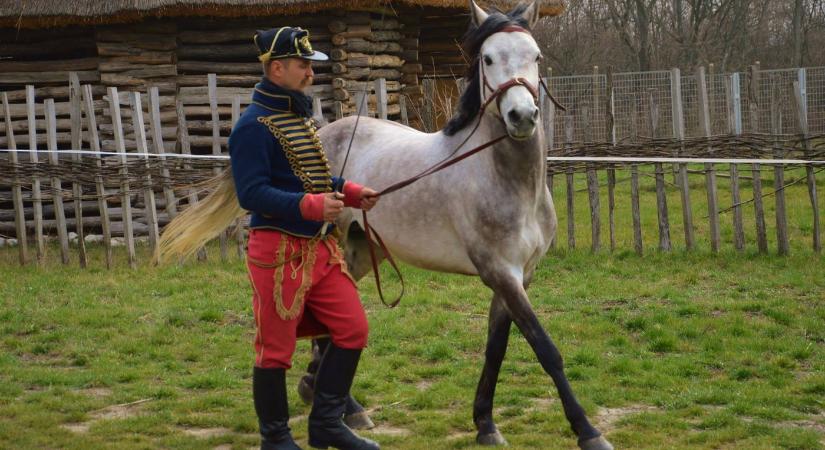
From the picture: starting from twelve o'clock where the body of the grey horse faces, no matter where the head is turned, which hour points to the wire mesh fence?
The wire mesh fence is roughly at 8 o'clock from the grey horse.

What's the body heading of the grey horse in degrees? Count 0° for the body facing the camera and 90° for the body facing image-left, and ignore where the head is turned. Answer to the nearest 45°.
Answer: approximately 315°

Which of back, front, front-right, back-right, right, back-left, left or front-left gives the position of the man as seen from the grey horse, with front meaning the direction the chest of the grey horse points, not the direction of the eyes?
right

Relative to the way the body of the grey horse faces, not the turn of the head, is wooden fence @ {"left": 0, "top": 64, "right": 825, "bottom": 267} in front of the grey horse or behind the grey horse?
behind

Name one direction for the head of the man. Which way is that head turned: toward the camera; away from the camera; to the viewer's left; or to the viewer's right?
to the viewer's right
